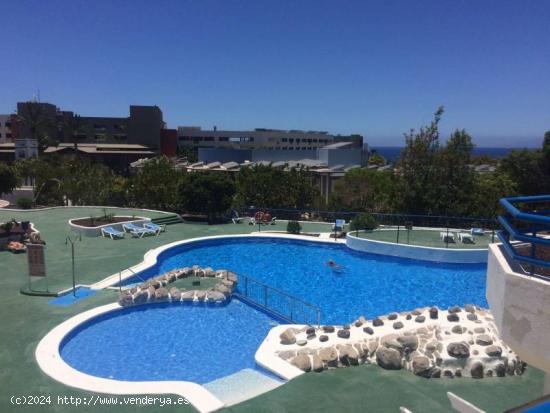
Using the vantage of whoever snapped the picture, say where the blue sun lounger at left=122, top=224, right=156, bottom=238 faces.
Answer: facing to the right of the viewer

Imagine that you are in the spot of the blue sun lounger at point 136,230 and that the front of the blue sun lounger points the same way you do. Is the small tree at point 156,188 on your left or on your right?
on your left

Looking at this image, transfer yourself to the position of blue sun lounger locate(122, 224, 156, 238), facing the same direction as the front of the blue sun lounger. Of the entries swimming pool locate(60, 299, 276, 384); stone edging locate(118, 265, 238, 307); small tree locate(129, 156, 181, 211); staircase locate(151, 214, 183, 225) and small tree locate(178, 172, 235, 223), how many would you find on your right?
2

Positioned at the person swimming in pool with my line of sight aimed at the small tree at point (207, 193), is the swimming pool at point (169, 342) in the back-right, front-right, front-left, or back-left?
back-left

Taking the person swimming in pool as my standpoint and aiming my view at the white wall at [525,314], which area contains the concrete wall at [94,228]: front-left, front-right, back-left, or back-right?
back-right

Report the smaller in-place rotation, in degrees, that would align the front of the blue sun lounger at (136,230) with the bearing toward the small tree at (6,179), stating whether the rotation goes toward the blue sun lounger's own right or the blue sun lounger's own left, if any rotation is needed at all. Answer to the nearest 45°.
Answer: approximately 180°

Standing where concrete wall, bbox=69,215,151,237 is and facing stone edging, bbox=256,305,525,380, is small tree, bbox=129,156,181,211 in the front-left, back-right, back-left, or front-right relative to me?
back-left

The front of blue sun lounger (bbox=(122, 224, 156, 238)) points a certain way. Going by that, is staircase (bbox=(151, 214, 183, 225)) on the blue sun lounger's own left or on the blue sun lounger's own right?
on the blue sun lounger's own left
